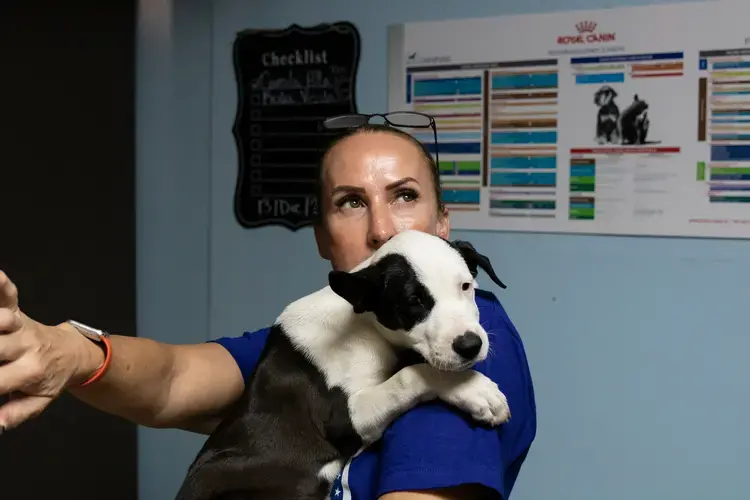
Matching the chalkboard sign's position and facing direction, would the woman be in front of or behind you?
in front

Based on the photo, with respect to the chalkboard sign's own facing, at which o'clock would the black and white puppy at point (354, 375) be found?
The black and white puppy is roughly at 12 o'clock from the chalkboard sign.

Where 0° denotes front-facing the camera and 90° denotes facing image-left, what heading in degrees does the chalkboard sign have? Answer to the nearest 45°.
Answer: approximately 0°
